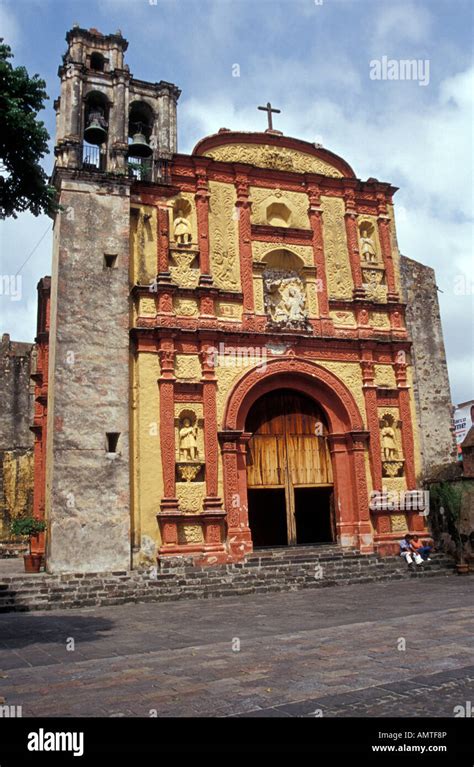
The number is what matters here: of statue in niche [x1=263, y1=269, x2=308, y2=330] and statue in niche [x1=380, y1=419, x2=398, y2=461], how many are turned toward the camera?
2

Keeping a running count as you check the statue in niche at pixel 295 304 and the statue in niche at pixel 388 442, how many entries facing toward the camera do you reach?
2

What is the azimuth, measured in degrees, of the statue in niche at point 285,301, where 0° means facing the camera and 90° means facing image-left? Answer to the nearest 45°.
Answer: approximately 0°

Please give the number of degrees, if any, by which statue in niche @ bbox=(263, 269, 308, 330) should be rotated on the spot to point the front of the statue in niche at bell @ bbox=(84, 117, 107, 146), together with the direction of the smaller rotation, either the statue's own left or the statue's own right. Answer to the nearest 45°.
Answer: approximately 90° to the statue's own right

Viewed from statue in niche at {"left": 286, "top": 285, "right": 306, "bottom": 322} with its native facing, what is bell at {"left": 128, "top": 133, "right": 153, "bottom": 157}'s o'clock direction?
The bell is roughly at 2 o'clock from the statue in niche.
